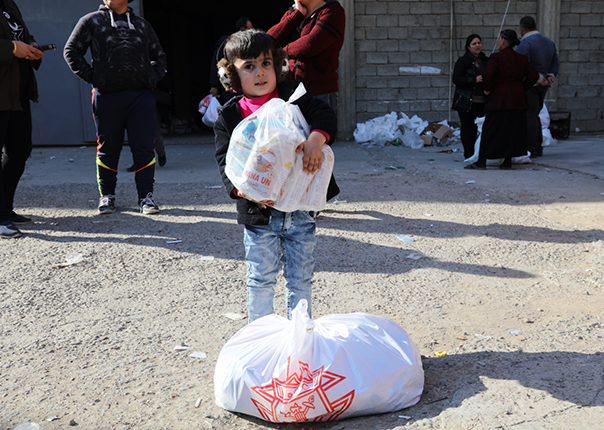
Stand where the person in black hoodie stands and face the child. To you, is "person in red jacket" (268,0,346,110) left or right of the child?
left

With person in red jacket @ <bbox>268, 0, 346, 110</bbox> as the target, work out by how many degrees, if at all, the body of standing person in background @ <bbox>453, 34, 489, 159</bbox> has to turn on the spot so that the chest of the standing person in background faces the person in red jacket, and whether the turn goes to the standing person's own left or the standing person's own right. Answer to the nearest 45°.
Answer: approximately 45° to the standing person's own right

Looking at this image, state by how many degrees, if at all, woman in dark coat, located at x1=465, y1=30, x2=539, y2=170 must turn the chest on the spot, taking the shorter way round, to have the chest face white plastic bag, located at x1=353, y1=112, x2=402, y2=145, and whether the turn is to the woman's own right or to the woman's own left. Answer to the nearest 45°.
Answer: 0° — they already face it

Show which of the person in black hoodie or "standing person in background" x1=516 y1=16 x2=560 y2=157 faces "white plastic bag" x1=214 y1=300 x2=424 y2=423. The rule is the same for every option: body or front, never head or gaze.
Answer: the person in black hoodie

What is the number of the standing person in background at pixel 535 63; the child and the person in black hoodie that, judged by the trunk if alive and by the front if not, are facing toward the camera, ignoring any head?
2

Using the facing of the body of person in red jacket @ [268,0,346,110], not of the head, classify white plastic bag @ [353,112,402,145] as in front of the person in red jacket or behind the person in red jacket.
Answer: behind

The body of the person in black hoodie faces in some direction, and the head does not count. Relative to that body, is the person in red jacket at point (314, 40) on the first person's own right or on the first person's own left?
on the first person's own left
